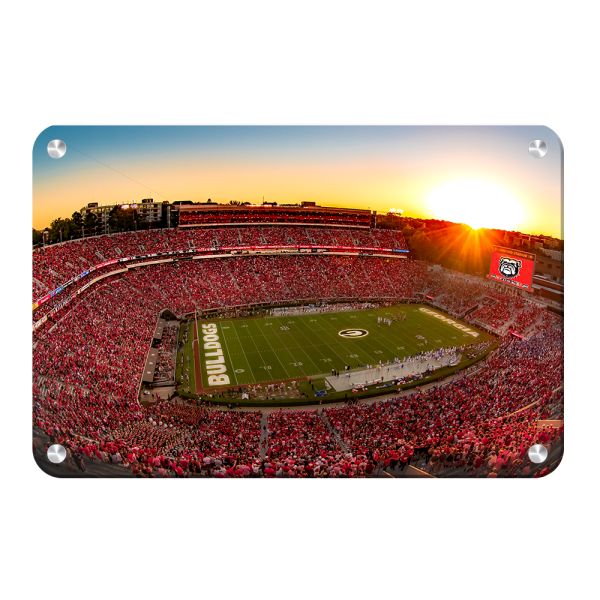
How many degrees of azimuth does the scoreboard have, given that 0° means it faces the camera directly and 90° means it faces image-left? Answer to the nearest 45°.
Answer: approximately 45°
